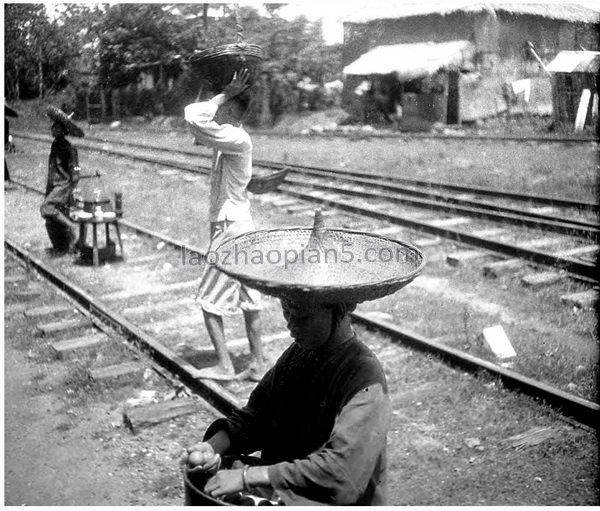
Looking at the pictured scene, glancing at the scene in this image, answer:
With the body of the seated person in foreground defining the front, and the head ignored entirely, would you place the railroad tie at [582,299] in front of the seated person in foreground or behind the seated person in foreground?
behind

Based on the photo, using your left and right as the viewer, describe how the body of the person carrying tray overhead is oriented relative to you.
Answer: facing to the left of the viewer

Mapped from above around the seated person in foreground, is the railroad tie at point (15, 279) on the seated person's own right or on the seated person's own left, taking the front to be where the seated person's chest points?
on the seated person's own right
